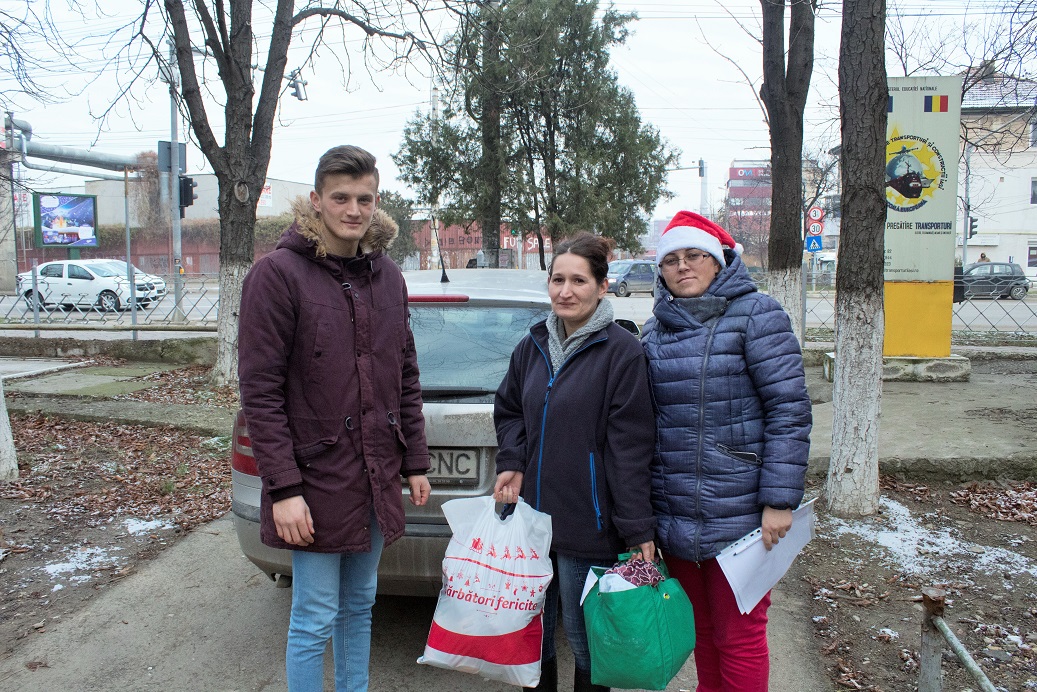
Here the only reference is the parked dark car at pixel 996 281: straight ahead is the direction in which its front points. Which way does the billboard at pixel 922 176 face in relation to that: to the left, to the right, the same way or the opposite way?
to the left

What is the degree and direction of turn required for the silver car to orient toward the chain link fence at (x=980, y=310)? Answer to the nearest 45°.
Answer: approximately 45° to its right

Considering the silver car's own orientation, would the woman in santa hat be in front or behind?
behind

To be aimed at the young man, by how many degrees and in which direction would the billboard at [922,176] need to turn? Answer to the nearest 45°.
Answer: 0° — it already faces them

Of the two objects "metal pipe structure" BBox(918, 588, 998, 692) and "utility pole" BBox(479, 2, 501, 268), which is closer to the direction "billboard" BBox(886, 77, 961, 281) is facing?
the metal pipe structure

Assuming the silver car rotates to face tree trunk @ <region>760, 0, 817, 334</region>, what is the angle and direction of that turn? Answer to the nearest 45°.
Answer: approximately 45° to its right

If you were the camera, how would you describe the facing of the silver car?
facing away from the viewer

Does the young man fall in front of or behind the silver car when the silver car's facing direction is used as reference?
behind

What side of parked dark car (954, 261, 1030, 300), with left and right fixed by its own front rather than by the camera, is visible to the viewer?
left
